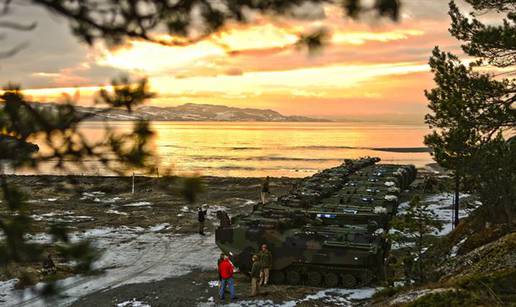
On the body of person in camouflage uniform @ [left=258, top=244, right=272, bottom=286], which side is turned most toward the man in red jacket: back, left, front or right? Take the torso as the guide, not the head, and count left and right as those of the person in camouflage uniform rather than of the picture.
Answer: front

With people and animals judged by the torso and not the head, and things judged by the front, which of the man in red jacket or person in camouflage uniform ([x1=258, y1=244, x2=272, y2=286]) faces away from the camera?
the man in red jacket

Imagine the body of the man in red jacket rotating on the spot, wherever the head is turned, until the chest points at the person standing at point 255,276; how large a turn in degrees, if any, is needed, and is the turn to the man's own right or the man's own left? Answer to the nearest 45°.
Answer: approximately 90° to the man's own right

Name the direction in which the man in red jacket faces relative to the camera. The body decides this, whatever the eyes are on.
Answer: away from the camera

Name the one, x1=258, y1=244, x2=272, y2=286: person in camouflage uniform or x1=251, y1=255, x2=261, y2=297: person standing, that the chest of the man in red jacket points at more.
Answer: the person in camouflage uniform

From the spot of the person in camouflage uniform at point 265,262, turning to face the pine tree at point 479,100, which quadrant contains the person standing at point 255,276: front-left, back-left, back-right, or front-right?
back-right

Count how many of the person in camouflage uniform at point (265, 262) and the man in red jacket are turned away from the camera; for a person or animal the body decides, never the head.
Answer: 1

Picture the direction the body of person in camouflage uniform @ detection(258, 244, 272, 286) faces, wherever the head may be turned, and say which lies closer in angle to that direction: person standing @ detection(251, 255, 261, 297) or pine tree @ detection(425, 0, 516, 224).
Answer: the person standing

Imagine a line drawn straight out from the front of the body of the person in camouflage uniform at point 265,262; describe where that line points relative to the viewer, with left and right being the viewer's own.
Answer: facing the viewer and to the left of the viewer
